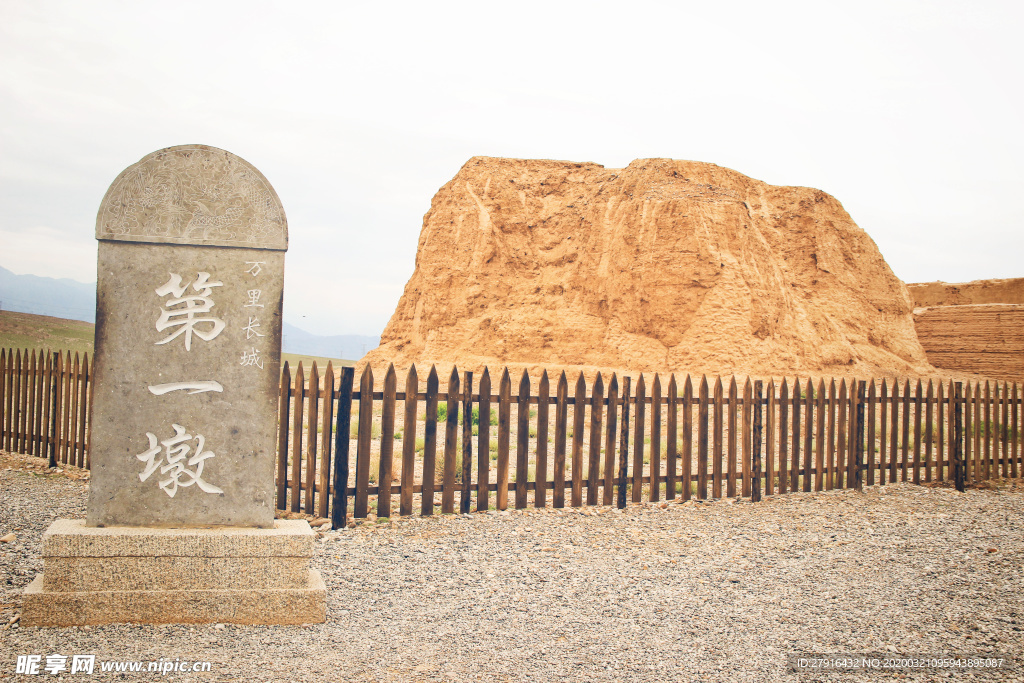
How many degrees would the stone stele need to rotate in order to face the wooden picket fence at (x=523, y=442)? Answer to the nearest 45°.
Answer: approximately 135° to its left

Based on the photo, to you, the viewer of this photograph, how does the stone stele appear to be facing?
facing the viewer

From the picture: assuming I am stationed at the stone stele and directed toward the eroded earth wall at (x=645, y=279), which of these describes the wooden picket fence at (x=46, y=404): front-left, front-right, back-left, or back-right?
front-left

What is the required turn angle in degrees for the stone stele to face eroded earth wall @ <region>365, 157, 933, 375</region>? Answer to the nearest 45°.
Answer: approximately 135° to its left

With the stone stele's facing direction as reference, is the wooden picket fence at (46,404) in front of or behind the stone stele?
behind

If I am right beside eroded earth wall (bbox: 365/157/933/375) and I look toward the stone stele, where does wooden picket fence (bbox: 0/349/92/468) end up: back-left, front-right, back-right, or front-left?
front-right
